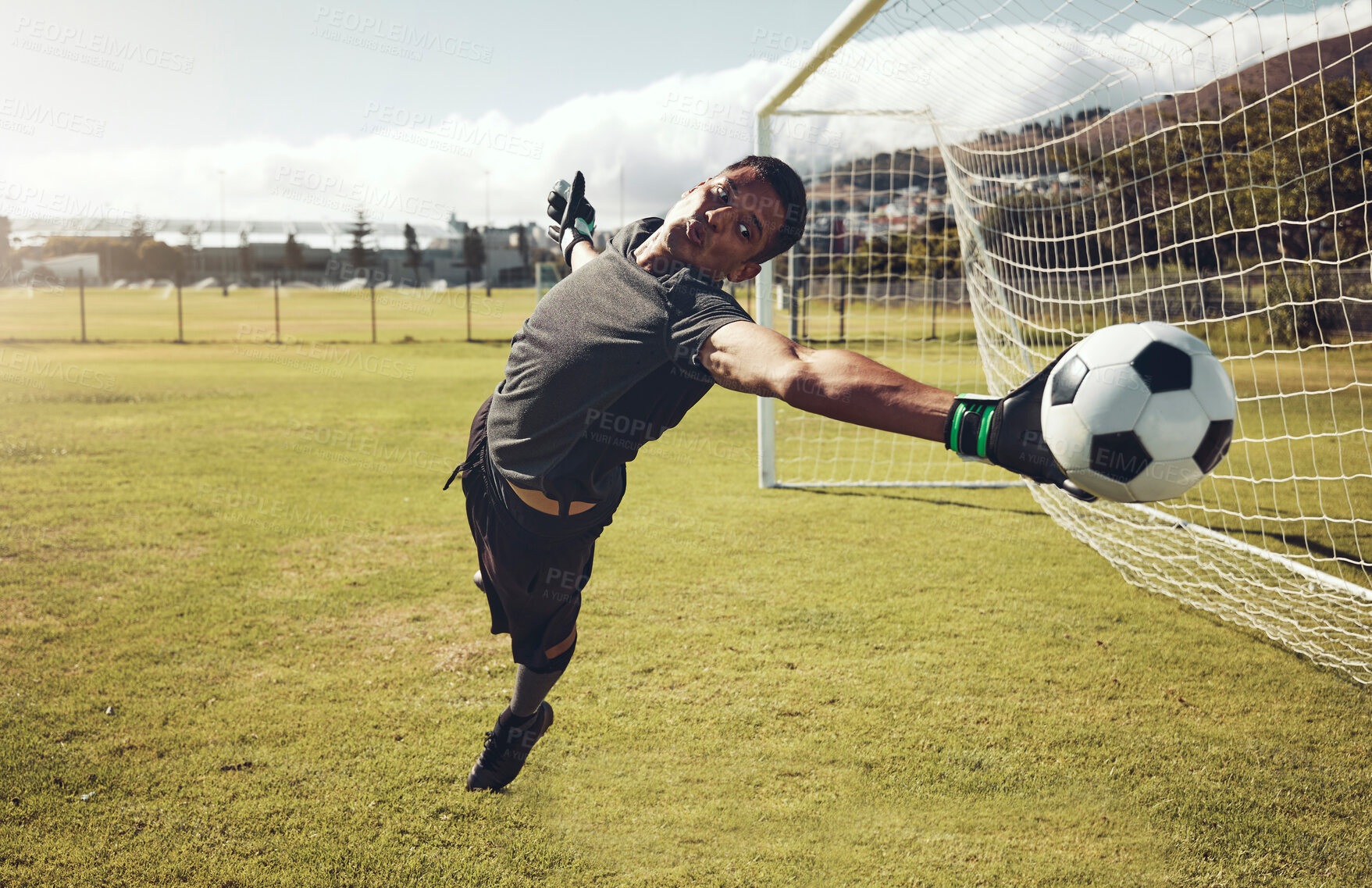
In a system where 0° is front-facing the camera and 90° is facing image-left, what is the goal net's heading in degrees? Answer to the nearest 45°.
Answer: approximately 45°

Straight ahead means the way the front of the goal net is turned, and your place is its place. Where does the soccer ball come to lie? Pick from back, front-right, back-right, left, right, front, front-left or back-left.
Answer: front-left

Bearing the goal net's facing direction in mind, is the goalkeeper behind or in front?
in front
